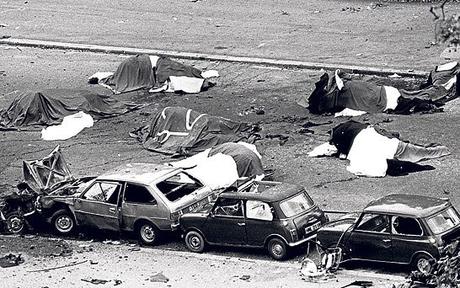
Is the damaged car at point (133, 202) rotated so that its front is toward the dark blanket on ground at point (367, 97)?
no

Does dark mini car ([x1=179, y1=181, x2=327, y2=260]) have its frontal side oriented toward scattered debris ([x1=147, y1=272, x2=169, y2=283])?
no

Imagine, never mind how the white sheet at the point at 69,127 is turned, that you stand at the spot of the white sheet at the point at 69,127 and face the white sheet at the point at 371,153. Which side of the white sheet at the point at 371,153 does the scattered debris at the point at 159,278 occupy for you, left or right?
right

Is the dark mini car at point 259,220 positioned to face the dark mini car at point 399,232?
no

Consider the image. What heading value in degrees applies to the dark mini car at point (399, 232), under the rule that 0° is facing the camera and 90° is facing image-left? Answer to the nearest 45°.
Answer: approximately 135°

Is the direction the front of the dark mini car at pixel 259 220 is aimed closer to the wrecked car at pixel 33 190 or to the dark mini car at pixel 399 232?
the wrecked car

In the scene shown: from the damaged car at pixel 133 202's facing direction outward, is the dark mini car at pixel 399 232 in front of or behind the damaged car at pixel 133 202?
behind

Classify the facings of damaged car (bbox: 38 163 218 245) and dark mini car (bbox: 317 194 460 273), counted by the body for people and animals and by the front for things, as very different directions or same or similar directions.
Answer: same or similar directions

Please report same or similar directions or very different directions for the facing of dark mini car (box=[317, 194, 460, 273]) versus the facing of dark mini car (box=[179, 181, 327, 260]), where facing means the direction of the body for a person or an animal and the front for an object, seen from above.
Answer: same or similar directions

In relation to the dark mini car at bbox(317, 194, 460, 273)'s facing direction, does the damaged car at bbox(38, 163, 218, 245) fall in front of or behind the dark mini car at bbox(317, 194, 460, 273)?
in front

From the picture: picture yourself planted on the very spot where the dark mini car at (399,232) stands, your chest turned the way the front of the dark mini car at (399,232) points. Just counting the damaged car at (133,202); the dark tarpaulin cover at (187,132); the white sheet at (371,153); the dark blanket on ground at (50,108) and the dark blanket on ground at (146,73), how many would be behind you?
0

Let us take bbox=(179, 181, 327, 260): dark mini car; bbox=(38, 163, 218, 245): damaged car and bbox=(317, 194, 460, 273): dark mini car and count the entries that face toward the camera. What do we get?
0

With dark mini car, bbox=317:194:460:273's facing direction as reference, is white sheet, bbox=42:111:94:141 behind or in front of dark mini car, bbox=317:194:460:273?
in front
